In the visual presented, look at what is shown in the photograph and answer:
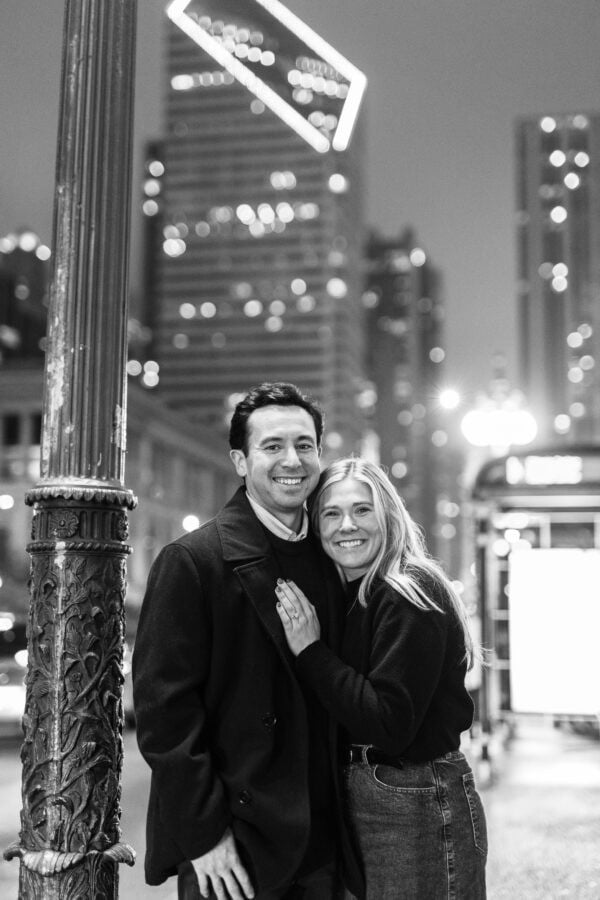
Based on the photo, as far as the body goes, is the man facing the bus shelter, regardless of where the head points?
no

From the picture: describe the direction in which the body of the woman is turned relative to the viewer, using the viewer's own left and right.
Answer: facing the viewer and to the left of the viewer

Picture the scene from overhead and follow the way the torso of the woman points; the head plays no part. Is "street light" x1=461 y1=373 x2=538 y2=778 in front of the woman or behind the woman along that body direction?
behind

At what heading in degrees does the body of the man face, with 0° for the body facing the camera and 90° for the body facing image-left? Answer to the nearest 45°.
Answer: approximately 315°

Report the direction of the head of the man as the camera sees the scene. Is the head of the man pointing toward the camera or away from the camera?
toward the camera

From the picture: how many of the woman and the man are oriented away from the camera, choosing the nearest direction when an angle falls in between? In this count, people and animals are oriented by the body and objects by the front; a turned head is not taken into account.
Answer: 0

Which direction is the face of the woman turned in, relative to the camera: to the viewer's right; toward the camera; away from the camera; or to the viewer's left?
toward the camera
